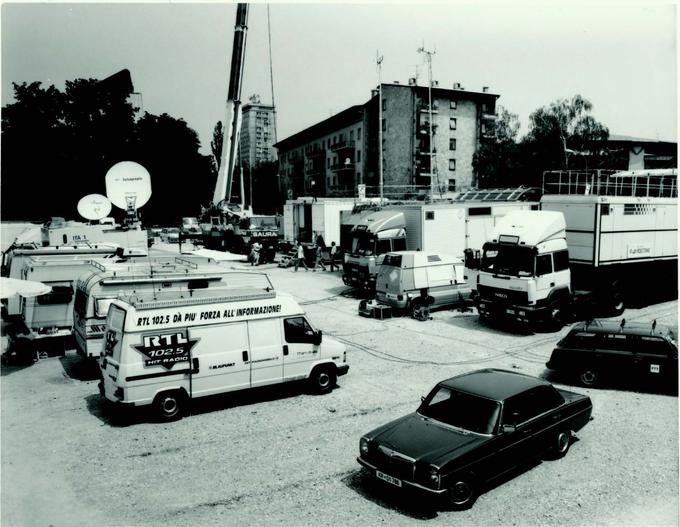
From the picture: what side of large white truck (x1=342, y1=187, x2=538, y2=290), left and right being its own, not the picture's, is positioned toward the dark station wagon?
left

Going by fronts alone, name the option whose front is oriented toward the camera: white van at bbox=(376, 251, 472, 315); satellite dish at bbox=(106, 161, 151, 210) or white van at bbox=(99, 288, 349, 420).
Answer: the satellite dish

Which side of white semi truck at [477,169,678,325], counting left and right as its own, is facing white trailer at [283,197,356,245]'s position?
right

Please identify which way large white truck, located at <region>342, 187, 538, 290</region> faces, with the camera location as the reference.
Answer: facing the viewer and to the left of the viewer

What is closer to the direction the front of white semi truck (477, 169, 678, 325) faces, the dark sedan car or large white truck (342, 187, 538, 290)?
the dark sedan car

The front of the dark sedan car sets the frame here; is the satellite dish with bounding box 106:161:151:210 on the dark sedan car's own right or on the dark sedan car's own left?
on the dark sedan car's own right

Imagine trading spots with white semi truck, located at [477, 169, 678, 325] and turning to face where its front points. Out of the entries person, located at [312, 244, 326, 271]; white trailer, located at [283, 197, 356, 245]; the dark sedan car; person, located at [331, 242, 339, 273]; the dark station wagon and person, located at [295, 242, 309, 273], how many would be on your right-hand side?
4

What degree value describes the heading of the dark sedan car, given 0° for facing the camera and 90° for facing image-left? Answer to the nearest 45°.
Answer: approximately 45°

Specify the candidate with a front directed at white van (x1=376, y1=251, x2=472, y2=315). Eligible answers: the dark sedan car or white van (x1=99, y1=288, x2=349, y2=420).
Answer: white van (x1=99, y1=288, x2=349, y2=420)
